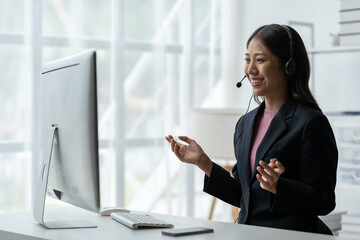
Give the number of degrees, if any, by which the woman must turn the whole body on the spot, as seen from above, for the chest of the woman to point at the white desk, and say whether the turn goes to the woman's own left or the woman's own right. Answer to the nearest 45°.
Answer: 0° — they already face it

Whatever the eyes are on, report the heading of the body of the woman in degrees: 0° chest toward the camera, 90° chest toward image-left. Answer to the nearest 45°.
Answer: approximately 45°

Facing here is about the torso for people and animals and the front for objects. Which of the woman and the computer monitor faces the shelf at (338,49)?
the computer monitor

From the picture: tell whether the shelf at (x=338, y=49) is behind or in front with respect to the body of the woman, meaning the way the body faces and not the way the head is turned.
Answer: behind

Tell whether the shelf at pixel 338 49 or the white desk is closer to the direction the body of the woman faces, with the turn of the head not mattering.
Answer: the white desk

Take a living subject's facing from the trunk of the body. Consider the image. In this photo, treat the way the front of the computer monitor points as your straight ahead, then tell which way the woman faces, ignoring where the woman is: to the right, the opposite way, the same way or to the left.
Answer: the opposite way

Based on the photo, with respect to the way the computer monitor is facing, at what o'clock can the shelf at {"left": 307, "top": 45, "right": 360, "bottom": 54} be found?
The shelf is roughly at 12 o'clock from the computer monitor.

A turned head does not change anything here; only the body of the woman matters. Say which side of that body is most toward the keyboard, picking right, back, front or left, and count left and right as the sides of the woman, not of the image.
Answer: front

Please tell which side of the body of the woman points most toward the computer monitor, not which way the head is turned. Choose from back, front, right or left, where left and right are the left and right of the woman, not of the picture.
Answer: front

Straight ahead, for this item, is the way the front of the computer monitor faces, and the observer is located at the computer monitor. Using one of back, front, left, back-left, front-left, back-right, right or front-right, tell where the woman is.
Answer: front-right
